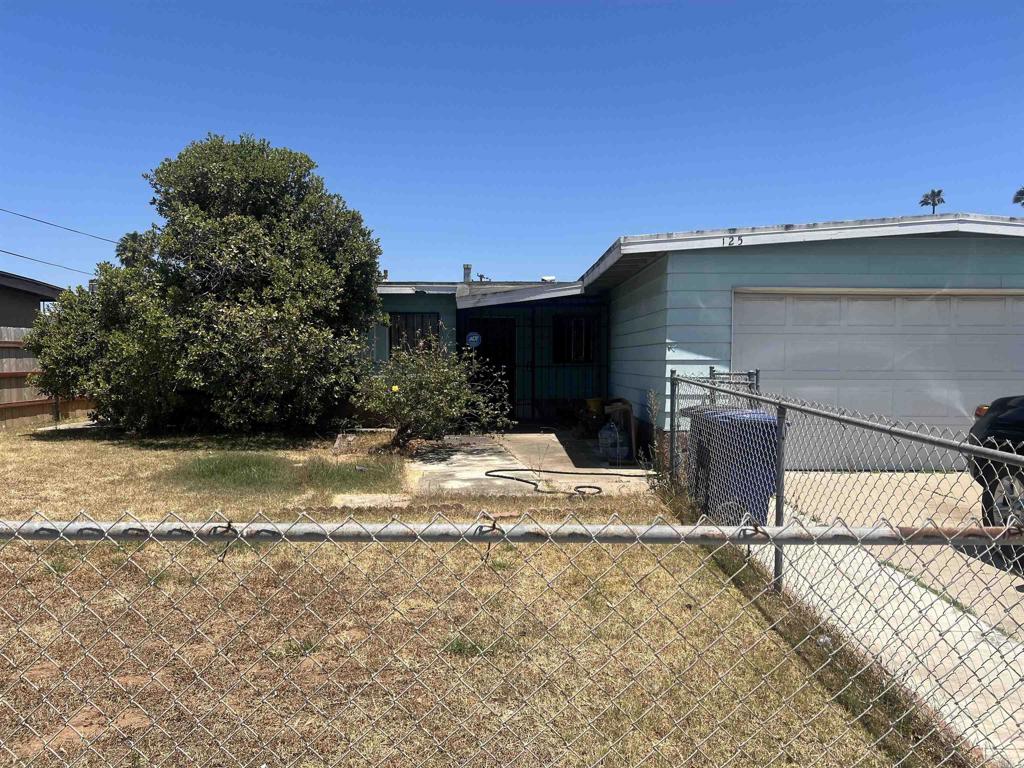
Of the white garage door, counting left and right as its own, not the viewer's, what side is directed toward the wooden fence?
right

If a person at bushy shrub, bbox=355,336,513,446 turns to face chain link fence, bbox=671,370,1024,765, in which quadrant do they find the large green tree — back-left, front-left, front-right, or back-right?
back-right

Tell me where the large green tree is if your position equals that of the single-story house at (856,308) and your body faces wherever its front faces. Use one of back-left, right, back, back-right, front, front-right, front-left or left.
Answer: right

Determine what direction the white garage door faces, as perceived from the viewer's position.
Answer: facing the viewer

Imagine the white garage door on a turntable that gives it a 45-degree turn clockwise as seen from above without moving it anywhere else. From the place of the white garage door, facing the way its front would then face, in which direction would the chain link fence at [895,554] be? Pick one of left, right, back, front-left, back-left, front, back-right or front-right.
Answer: front-left

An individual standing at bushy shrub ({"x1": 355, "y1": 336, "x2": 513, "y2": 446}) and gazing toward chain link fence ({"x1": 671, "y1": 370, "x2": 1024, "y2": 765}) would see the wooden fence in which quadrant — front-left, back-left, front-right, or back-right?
back-right

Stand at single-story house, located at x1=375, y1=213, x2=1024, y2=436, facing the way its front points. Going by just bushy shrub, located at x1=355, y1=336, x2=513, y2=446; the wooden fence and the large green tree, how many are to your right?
3

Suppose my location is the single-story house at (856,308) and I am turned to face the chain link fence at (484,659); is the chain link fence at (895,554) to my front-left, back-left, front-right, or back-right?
front-left

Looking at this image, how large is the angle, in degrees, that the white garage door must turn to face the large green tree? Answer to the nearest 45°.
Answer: approximately 90° to its right

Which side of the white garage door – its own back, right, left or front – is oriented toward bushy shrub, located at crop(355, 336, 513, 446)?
right

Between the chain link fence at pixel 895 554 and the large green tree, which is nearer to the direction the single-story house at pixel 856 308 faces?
the chain link fence

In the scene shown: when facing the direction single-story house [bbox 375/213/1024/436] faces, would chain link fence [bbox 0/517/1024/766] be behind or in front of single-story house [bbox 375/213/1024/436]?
in front

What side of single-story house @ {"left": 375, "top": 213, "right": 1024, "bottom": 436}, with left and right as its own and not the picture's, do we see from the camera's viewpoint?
front

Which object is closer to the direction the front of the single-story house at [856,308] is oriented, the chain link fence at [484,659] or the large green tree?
the chain link fence

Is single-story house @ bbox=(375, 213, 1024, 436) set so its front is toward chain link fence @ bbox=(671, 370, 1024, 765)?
yes

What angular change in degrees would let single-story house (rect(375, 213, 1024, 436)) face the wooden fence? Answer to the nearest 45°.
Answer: approximately 90° to its right

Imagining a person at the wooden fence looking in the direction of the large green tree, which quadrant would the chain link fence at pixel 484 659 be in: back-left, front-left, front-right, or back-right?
front-right

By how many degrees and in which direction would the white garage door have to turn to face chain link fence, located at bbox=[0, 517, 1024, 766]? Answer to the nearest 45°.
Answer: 0° — it already faces it
